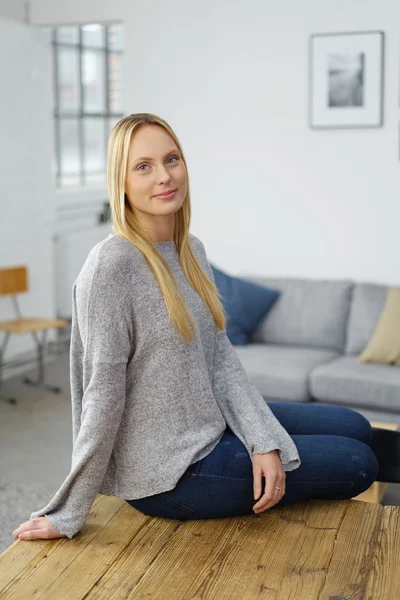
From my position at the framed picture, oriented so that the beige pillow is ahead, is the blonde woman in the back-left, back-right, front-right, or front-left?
front-right

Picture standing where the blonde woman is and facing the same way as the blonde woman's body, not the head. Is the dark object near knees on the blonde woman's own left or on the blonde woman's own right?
on the blonde woman's own left

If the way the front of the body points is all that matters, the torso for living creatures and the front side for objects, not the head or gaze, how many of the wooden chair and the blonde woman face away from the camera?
0

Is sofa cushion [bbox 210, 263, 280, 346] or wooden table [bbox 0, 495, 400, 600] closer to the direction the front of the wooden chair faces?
the sofa cushion

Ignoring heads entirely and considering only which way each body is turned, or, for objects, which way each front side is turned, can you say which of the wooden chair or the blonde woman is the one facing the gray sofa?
the wooden chair

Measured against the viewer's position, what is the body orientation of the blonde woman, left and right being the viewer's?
facing the viewer and to the right of the viewer

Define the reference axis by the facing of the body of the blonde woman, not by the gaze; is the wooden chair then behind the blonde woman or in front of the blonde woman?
behind

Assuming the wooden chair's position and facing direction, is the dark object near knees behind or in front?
in front

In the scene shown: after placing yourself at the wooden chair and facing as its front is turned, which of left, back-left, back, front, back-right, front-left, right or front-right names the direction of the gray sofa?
front

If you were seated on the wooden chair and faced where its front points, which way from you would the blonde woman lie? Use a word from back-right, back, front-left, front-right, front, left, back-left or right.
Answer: front-right

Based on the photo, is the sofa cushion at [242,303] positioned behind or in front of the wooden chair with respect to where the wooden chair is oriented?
in front

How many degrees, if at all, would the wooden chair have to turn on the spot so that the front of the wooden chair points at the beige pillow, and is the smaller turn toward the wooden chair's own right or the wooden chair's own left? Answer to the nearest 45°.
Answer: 0° — it already faces it
